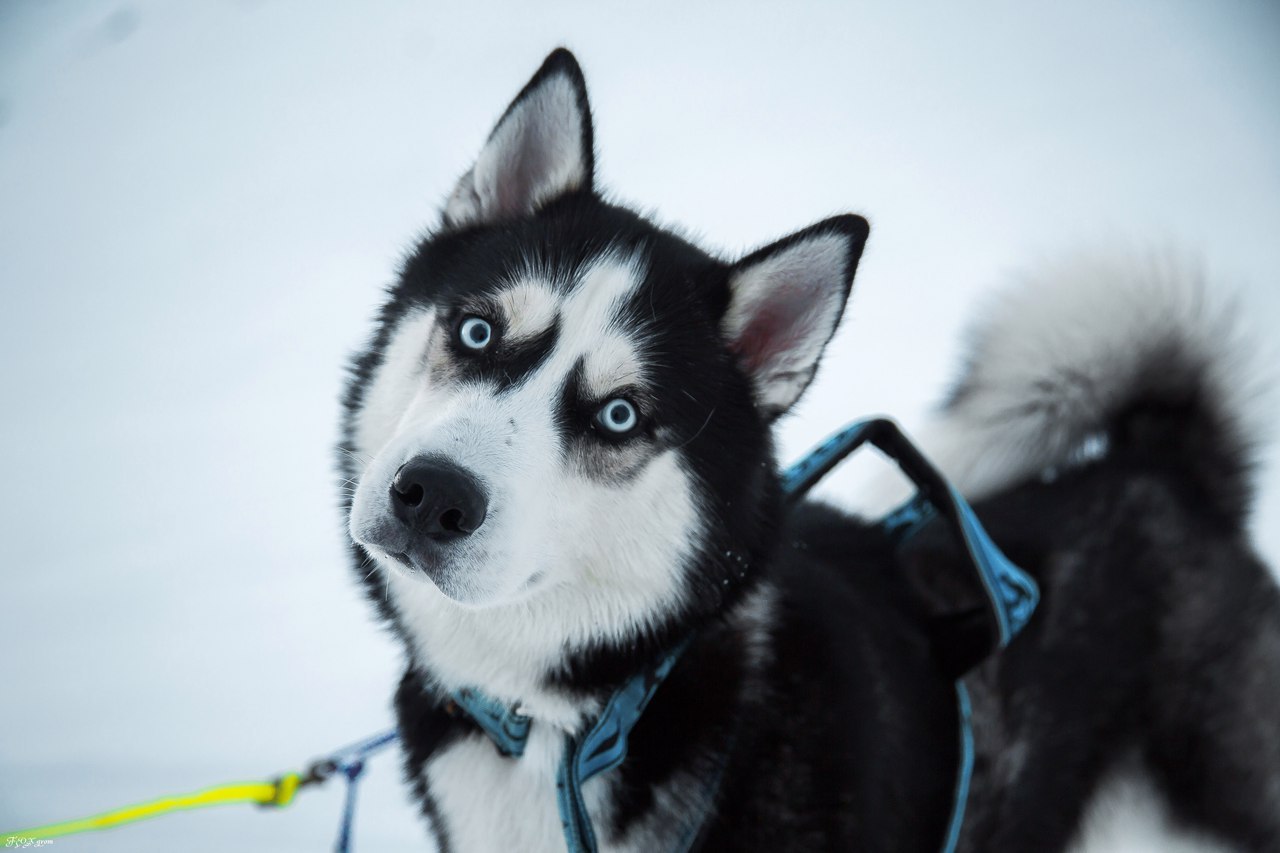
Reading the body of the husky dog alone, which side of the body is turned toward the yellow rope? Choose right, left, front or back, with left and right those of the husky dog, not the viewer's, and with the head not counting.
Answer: front

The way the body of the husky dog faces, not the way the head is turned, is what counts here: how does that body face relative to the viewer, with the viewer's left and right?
facing the viewer and to the left of the viewer
